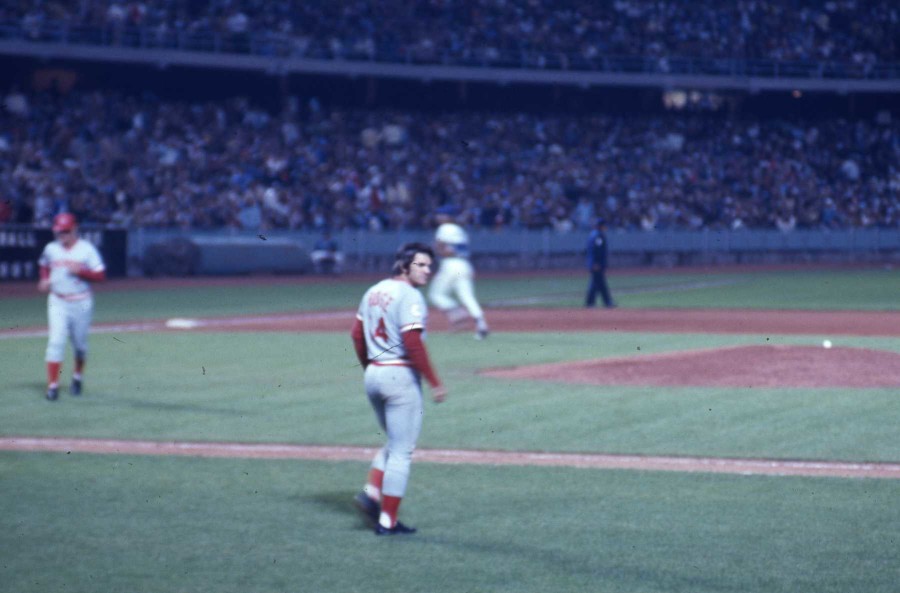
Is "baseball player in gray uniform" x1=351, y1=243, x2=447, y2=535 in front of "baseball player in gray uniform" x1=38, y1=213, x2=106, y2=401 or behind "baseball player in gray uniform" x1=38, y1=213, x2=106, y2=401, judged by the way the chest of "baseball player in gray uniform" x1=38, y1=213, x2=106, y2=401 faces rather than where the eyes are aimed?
in front

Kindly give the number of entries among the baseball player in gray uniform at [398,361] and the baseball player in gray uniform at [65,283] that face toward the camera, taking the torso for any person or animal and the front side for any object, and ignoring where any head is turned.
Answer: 1

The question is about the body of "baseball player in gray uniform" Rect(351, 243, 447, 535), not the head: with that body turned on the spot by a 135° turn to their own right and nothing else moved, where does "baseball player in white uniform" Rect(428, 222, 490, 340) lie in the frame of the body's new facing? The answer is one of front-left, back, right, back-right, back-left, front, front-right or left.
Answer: back

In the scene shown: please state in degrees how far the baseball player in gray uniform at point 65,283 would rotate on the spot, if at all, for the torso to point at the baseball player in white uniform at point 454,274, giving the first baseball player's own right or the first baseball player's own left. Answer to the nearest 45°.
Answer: approximately 135° to the first baseball player's own left

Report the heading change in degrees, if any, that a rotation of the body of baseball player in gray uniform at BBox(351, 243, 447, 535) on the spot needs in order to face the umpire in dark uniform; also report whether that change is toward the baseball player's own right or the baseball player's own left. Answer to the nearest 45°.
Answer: approximately 45° to the baseball player's own left

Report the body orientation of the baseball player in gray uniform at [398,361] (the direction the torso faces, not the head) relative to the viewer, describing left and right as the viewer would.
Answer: facing away from the viewer and to the right of the viewer

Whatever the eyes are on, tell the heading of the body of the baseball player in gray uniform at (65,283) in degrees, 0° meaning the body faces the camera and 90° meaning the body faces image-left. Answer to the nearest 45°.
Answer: approximately 0°

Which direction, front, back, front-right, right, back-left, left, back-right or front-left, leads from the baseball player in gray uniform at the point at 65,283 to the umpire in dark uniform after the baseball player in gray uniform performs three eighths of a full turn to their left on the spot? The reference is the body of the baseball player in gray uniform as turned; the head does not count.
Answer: front
